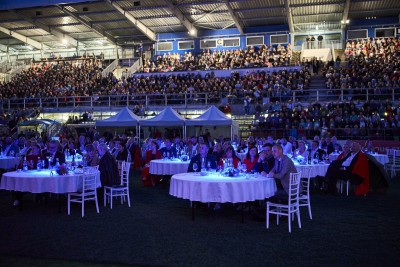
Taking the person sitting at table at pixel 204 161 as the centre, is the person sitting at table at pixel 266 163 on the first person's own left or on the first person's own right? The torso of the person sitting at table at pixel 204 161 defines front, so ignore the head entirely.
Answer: on the first person's own left

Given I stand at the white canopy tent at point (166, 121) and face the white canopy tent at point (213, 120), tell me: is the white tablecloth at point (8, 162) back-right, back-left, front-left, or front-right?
back-right

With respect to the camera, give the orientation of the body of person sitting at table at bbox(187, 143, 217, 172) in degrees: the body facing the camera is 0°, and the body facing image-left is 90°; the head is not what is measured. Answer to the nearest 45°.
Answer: approximately 0°

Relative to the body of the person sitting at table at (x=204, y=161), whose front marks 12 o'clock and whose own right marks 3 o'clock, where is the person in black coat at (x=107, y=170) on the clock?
The person in black coat is roughly at 3 o'clock from the person sitting at table.

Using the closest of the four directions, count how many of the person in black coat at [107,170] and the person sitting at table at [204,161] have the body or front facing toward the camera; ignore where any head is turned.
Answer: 1

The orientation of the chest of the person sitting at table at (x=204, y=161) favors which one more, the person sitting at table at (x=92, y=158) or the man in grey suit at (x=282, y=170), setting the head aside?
the man in grey suit

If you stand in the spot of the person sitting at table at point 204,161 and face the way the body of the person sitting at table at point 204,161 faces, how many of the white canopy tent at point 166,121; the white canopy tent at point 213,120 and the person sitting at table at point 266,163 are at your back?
2
